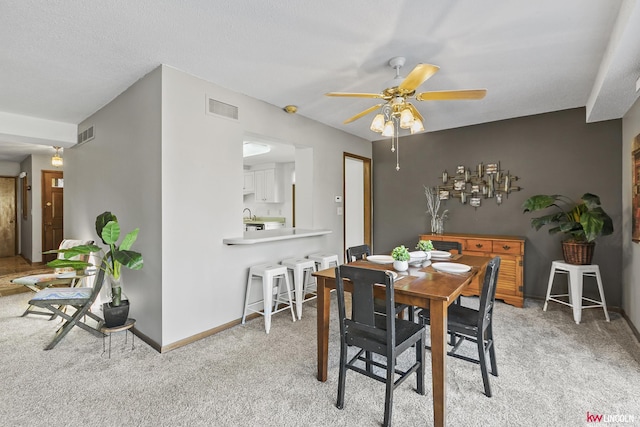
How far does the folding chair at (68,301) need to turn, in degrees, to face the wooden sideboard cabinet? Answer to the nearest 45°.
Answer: approximately 135° to its left

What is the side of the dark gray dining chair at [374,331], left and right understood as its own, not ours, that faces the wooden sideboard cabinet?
front

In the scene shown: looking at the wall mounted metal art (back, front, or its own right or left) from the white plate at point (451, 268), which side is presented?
front

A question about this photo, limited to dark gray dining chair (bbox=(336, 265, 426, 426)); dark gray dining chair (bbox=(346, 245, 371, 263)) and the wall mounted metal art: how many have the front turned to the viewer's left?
0

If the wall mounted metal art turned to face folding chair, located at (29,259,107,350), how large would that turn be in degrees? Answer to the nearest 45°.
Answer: approximately 45° to its right

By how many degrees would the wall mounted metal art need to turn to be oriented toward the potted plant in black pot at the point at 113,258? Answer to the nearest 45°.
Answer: approximately 45° to its right

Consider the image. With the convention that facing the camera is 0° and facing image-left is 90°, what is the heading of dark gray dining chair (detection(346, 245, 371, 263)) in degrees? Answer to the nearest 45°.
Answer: approximately 315°

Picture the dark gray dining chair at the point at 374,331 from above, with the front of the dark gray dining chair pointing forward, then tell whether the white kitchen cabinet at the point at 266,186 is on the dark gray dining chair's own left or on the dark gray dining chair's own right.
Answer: on the dark gray dining chair's own left

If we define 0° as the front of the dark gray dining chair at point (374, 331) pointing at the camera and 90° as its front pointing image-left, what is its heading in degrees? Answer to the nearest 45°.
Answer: approximately 225°

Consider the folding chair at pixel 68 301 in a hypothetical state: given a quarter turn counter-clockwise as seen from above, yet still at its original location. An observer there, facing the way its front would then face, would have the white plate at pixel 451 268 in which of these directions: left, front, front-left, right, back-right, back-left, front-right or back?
front-left

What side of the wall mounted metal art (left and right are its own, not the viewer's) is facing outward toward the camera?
front

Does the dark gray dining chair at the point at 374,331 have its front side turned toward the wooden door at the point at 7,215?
no
